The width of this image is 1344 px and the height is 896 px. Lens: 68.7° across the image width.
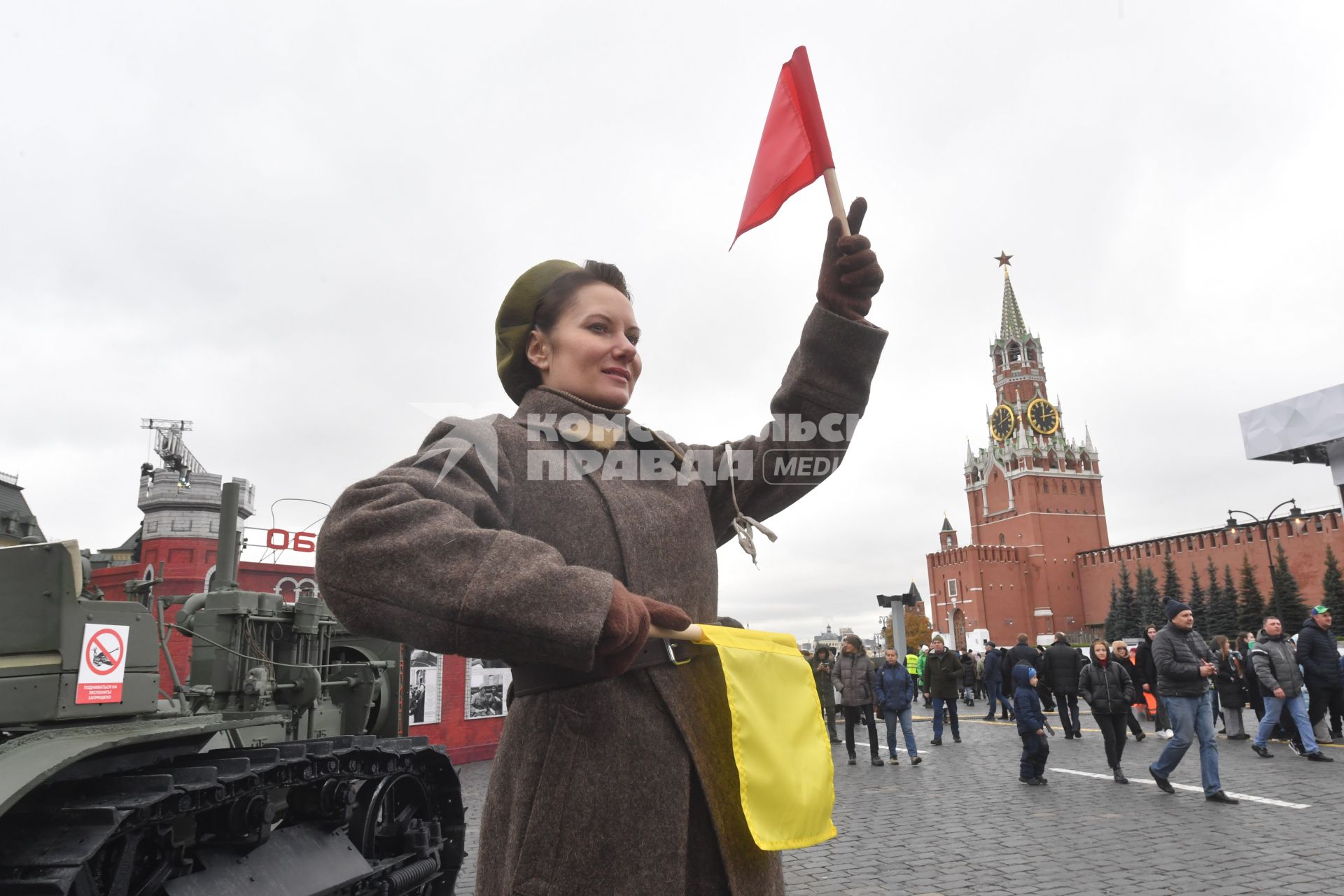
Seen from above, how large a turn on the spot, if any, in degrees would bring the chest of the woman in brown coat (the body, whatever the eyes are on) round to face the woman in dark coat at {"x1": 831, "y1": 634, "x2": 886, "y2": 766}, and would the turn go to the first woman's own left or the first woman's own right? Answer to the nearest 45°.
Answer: approximately 135° to the first woman's own left

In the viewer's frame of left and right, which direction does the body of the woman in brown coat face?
facing the viewer and to the right of the viewer

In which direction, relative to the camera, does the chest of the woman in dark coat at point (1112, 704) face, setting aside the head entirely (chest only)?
toward the camera

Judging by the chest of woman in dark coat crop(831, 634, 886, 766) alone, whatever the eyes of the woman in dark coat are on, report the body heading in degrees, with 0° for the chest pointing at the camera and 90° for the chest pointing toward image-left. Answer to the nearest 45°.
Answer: approximately 0°

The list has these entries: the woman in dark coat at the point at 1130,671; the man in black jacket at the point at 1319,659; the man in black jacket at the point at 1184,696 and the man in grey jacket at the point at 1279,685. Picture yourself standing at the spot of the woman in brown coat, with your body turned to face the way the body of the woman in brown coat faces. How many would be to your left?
4

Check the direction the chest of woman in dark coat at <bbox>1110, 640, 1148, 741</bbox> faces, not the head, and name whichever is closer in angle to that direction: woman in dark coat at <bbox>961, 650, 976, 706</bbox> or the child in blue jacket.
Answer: the child in blue jacket

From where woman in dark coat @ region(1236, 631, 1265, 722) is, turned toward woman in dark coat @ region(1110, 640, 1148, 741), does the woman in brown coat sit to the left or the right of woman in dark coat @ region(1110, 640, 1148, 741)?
left

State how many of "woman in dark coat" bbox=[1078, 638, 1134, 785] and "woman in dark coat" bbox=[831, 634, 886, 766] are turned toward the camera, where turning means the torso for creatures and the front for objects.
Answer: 2

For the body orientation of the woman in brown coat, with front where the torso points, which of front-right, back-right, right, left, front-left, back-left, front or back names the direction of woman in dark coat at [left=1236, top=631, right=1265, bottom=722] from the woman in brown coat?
left

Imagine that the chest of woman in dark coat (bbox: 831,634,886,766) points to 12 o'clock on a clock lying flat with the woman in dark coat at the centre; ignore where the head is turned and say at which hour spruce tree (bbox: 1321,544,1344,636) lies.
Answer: The spruce tree is roughly at 7 o'clock from the woman in dark coat.

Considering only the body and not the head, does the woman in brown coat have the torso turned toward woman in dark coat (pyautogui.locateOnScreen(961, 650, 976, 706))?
no

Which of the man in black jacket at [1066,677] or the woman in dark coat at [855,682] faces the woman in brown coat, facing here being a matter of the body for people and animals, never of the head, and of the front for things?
the woman in dark coat

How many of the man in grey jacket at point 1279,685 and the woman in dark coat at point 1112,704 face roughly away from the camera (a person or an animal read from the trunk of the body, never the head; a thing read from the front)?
0

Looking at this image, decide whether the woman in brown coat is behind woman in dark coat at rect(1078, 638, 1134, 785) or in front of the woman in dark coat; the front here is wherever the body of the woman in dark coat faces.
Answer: in front
